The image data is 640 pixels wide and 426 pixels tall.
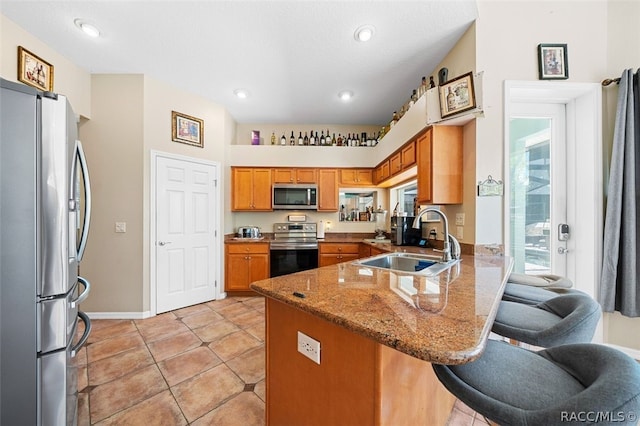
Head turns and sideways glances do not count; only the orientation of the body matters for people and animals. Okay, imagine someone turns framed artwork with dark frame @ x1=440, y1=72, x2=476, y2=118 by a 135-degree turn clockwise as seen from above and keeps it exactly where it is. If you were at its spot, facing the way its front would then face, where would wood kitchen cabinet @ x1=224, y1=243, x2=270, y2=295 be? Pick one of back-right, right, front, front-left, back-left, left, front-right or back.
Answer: left

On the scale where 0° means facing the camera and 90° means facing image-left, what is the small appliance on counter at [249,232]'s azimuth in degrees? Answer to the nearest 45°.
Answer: approximately 0°

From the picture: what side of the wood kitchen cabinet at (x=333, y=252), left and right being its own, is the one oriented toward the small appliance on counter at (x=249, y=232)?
right

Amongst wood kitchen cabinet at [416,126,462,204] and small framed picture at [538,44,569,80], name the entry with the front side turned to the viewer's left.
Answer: the wood kitchen cabinet

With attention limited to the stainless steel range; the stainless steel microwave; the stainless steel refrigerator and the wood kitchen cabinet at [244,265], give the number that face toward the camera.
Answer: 3

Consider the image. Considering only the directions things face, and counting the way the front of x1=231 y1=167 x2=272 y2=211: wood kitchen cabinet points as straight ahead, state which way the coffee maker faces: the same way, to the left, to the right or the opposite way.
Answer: to the right

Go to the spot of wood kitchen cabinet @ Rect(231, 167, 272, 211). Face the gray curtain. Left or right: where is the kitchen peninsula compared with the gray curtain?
right

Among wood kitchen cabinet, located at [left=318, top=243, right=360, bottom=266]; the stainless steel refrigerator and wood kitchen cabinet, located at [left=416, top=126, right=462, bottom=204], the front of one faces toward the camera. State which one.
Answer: wood kitchen cabinet, located at [left=318, top=243, right=360, bottom=266]

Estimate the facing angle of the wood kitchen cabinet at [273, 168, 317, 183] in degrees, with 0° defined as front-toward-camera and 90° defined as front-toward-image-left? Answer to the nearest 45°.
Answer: approximately 0°

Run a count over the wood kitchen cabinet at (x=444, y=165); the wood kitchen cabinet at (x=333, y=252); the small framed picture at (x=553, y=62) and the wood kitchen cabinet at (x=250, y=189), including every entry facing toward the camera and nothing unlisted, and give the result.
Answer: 3

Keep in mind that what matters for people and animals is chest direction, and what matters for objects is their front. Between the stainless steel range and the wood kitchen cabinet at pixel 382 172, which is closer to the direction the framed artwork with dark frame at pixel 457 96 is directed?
the stainless steel range

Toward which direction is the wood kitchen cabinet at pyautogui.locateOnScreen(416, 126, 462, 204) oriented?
to the viewer's left

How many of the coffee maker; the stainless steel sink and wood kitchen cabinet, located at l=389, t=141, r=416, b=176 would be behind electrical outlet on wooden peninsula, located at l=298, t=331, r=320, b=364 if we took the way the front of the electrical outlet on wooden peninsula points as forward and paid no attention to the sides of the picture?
3

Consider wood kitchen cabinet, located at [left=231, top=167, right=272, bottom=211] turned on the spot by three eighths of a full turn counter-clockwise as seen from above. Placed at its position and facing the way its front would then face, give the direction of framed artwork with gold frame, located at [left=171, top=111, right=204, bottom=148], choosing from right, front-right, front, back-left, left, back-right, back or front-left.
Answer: back

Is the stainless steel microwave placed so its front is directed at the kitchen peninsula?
yes
